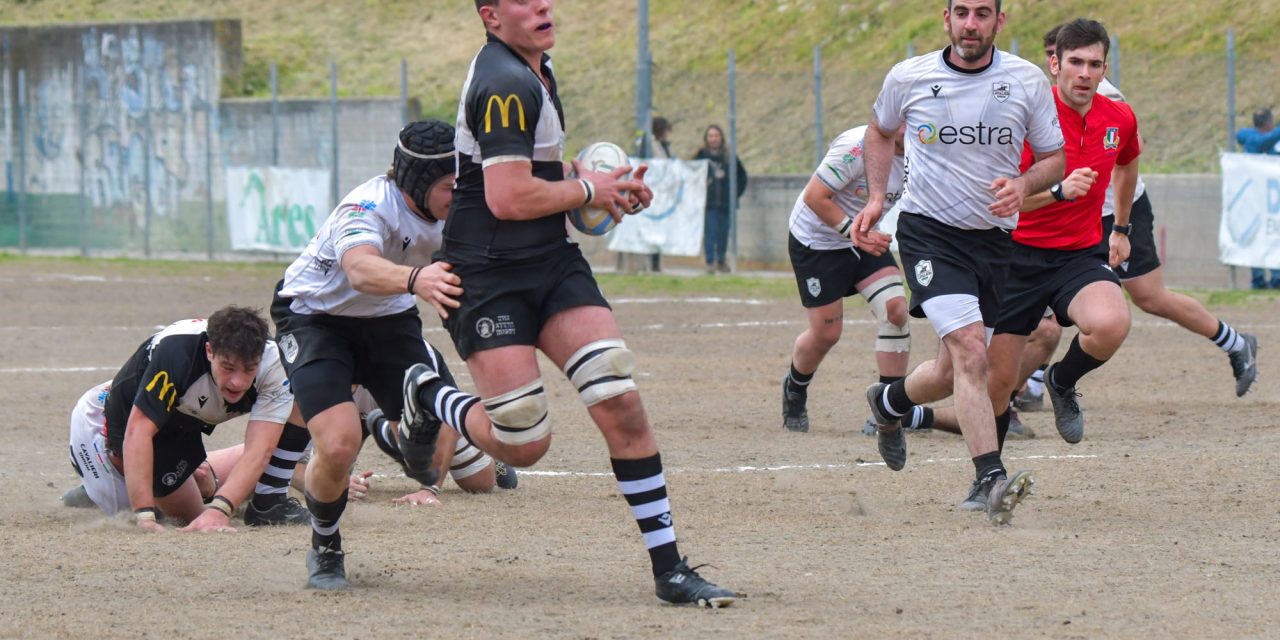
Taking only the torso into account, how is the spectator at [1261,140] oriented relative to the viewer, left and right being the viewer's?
facing the viewer

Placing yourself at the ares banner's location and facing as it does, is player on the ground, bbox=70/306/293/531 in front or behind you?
in front

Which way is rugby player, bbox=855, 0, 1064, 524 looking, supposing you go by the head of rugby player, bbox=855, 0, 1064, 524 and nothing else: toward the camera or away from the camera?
toward the camera

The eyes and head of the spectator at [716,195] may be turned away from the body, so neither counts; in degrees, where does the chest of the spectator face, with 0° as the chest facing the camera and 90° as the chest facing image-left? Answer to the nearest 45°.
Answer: approximately 0°

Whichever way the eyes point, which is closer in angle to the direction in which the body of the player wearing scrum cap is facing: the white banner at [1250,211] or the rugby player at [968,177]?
the rugby player

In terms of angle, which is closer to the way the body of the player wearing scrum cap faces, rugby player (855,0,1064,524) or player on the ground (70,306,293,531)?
the rugby player

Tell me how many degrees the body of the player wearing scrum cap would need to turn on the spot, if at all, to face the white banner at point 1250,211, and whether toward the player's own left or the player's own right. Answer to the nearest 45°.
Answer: approximately 90° to the player's own left

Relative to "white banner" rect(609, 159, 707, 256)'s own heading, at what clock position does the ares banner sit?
The ares banner is roughly at 4 o'clock from the white banner.
